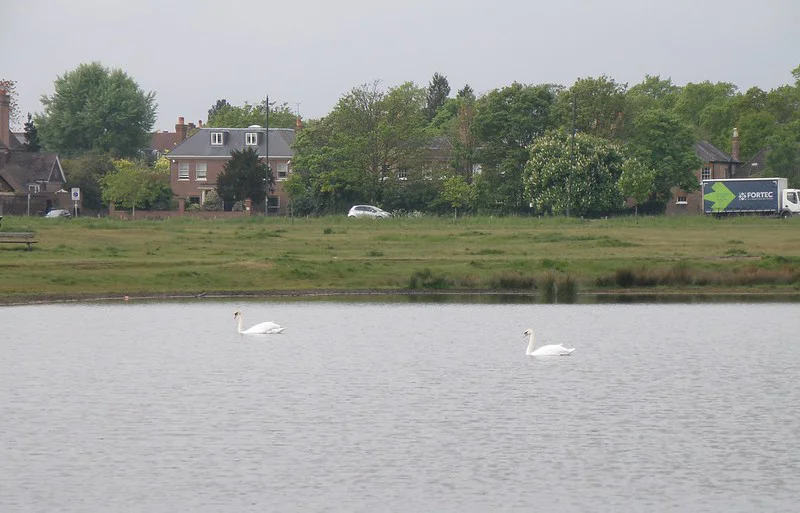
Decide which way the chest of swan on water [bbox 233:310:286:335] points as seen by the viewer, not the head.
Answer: to the viewer's left

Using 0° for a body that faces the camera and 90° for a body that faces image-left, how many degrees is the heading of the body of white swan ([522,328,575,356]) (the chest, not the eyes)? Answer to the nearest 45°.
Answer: approximately 90°

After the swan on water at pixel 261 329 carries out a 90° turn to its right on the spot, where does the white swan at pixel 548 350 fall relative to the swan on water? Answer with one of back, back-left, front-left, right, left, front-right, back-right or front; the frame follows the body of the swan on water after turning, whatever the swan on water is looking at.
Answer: back-right
